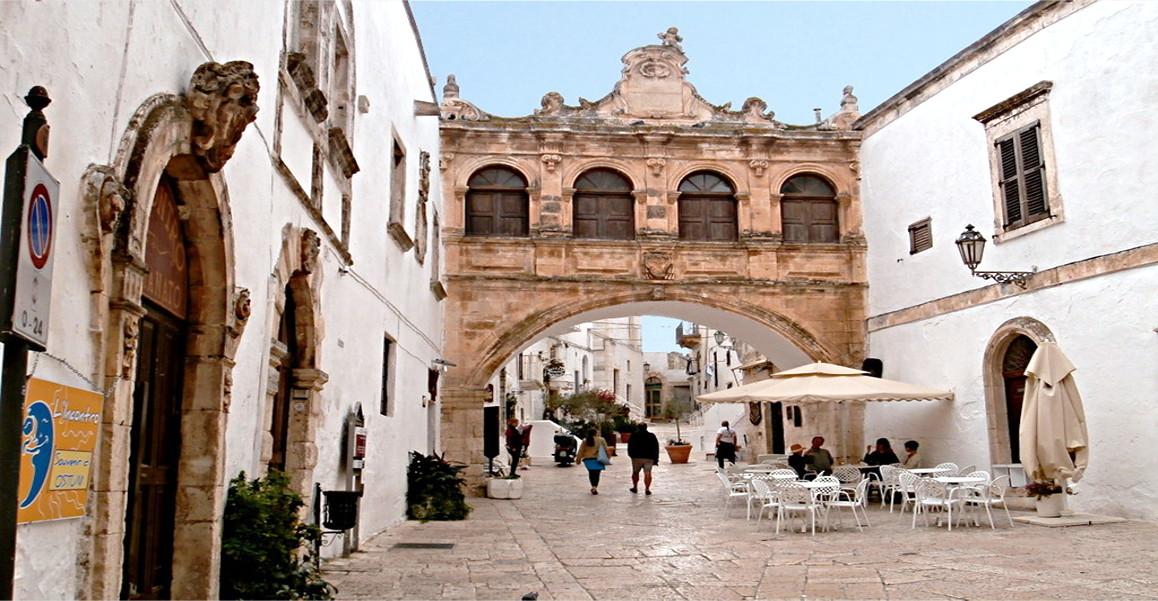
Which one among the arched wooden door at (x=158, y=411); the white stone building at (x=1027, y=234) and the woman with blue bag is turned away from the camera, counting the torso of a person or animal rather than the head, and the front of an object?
the woman with blue bag

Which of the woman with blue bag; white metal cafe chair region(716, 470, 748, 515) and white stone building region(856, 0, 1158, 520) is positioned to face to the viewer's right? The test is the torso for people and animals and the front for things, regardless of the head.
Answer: the white metal cafe chair

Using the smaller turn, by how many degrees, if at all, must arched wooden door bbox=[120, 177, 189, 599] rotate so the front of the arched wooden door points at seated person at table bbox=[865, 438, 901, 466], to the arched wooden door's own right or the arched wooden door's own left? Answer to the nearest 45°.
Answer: approximately 90° to the arched wooden door's own left

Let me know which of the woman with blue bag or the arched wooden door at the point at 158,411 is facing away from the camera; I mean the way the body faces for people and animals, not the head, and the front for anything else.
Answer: the woman with blue bag

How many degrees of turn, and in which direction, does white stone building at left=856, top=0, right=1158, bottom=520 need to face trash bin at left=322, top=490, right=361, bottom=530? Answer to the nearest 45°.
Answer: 0° — it already faces it

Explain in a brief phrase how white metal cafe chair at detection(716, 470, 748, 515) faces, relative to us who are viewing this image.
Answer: facing to the right of the viewer

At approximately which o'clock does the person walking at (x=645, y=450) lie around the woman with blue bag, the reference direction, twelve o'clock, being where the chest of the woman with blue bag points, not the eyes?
The person walking is roughly at 4 o'clock from the woman with blue bag.

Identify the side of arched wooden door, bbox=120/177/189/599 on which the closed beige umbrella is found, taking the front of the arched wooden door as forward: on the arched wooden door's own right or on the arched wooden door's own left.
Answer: on the arched wooden door's own left

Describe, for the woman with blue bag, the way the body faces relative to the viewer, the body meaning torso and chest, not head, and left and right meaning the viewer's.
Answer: facing away from the viewer

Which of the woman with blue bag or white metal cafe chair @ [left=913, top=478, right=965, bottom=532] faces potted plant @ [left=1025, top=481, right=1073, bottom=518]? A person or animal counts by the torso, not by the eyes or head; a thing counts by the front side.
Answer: the white metal cafe chair

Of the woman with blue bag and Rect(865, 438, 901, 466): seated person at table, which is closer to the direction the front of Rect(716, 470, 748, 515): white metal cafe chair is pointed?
the seated person at table
